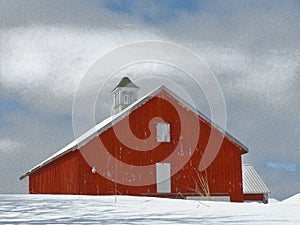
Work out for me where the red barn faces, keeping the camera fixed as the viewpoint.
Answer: facing the viewer
